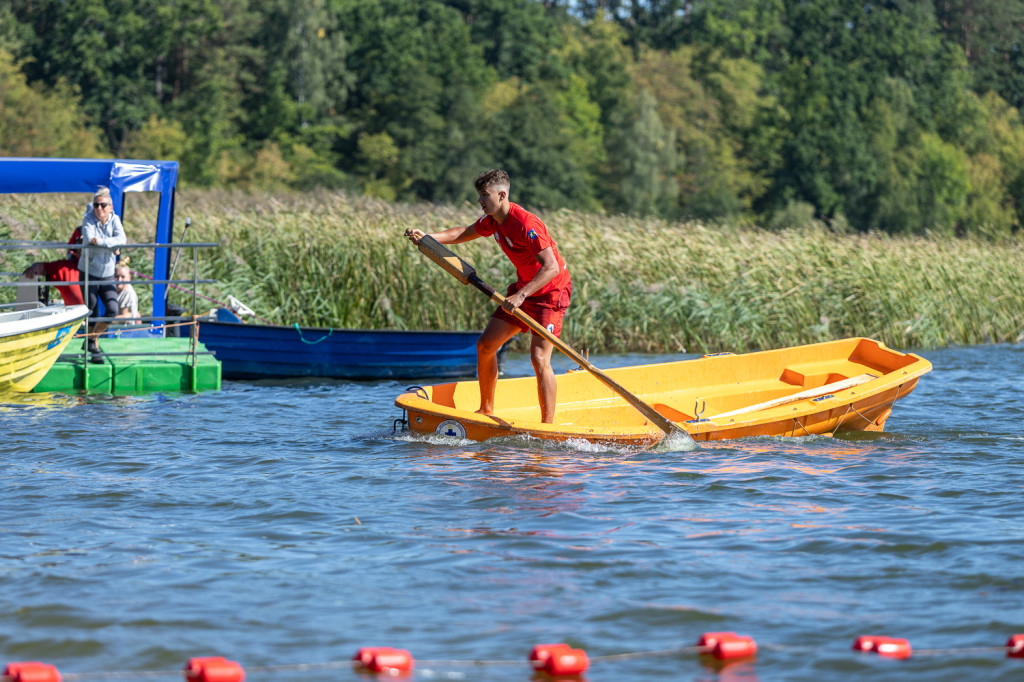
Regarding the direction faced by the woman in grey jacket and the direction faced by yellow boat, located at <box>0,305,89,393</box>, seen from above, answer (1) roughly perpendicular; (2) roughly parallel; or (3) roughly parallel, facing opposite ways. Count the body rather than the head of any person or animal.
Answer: roughly perpendicular

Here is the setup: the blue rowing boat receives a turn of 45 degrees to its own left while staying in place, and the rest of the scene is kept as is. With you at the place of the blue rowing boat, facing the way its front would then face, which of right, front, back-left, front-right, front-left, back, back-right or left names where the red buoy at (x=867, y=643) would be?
front-left

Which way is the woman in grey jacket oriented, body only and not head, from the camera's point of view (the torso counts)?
toward the camera

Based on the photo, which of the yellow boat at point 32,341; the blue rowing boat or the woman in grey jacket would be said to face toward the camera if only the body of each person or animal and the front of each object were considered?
the woman in grey jacket

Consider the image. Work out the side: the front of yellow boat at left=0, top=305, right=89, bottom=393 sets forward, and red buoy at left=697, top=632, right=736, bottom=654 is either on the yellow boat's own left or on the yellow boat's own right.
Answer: on the yellow boat's own right

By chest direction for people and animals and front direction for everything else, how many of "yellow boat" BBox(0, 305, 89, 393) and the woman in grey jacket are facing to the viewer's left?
0

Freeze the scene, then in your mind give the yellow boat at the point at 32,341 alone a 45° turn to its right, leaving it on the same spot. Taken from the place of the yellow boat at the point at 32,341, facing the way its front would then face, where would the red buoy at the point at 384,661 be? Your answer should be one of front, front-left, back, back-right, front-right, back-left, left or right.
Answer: front-right

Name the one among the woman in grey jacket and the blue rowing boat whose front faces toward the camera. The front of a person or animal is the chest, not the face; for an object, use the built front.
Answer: the woman in grey jacket

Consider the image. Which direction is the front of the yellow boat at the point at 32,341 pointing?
to the viewer's right
